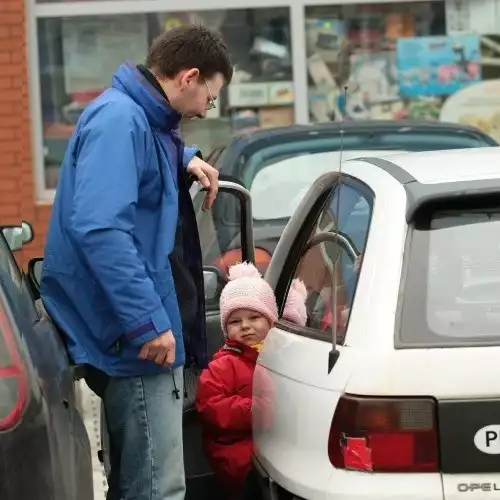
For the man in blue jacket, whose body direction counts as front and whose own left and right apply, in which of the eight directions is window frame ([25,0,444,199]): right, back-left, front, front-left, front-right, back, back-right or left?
left

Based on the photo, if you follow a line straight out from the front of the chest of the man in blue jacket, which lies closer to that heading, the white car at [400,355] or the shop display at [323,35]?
the white car

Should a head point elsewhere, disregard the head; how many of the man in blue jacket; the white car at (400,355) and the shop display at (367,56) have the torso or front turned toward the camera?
1

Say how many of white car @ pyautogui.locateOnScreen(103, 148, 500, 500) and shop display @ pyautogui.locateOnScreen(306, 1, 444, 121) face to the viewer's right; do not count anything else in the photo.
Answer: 0

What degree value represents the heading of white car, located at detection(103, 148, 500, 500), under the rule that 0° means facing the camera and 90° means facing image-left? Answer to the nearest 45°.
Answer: approximately 135°

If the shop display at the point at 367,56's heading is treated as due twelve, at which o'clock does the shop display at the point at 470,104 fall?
the shop display at the point at 470,104 is roughly at 9 o'clock from the shop display at the point at 367,56.

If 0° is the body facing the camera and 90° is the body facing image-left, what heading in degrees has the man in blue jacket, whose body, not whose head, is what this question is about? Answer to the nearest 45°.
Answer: approximately 270°

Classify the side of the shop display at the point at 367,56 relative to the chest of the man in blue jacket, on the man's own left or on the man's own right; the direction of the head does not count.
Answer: on the man's own left

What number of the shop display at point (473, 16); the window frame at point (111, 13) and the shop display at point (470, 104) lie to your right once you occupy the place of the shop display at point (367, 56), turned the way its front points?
1

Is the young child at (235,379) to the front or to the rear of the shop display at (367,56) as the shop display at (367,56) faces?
to the front

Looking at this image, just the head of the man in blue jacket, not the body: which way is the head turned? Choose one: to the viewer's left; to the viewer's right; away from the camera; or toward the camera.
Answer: to the viewer's right
